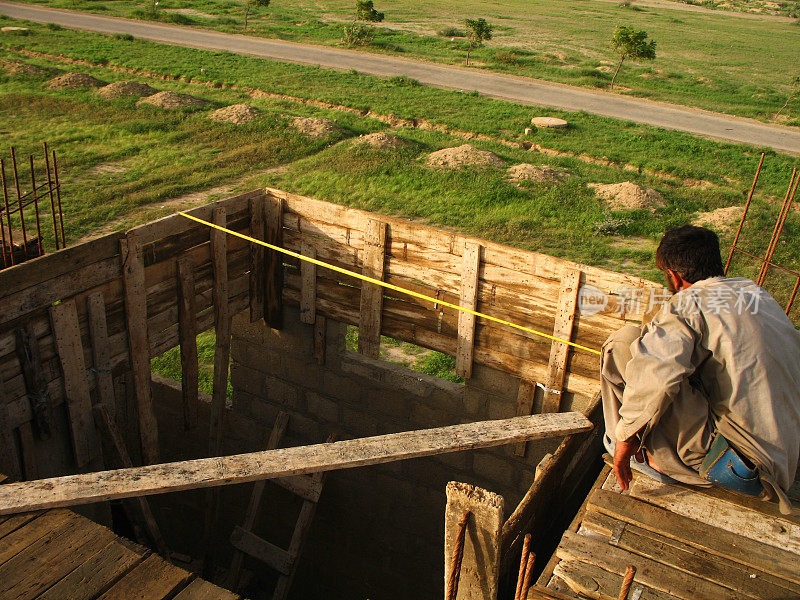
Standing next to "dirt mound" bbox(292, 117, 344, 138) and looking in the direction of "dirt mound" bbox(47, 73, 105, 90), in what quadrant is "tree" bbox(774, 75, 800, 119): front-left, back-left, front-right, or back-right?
back-right

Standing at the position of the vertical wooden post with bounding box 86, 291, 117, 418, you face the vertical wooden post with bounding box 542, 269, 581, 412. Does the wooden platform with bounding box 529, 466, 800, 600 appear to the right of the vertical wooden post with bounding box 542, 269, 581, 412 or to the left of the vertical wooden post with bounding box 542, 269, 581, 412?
right

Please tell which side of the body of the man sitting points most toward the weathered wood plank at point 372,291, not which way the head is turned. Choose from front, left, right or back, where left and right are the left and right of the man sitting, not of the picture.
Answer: front

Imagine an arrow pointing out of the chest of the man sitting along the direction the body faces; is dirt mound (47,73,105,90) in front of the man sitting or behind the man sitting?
in front

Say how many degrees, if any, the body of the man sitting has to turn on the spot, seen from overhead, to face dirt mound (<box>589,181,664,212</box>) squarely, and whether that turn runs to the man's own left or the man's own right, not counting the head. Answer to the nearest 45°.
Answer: approximately 45° to the man's own right

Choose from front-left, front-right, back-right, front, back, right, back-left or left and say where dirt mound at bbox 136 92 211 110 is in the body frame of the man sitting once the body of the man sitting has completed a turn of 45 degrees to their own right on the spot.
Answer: front-left

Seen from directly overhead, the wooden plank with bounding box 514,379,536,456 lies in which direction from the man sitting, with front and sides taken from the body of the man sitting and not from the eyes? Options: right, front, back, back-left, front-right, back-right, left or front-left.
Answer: front

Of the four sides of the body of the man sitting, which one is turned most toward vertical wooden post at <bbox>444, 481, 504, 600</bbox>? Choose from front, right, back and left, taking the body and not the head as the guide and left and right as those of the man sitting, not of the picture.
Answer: left

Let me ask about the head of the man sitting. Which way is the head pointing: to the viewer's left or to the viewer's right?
to the viewer's left

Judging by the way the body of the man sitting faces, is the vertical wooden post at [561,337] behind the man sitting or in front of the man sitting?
in front

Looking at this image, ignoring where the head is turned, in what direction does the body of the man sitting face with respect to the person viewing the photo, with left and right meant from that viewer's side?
facing away from the viewer and to the left of the viewer

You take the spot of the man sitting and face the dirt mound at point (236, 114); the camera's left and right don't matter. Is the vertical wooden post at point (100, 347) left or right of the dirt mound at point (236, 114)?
left

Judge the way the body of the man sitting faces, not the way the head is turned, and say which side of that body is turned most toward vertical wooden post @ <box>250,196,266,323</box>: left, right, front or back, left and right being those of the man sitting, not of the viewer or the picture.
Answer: front

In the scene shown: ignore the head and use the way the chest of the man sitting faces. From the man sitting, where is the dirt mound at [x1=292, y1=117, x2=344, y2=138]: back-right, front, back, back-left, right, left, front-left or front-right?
front

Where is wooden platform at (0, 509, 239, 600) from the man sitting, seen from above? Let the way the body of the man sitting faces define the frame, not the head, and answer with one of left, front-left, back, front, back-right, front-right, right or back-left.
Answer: left

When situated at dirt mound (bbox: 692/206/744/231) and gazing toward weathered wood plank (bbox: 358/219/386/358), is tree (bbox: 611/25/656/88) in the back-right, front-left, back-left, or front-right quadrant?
back-right

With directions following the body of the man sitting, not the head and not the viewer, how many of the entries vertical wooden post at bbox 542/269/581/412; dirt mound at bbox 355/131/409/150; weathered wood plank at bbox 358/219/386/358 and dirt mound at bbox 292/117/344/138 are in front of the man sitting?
4

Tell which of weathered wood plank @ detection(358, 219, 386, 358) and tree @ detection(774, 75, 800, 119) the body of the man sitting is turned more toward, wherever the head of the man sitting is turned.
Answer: the weathered wood plank
